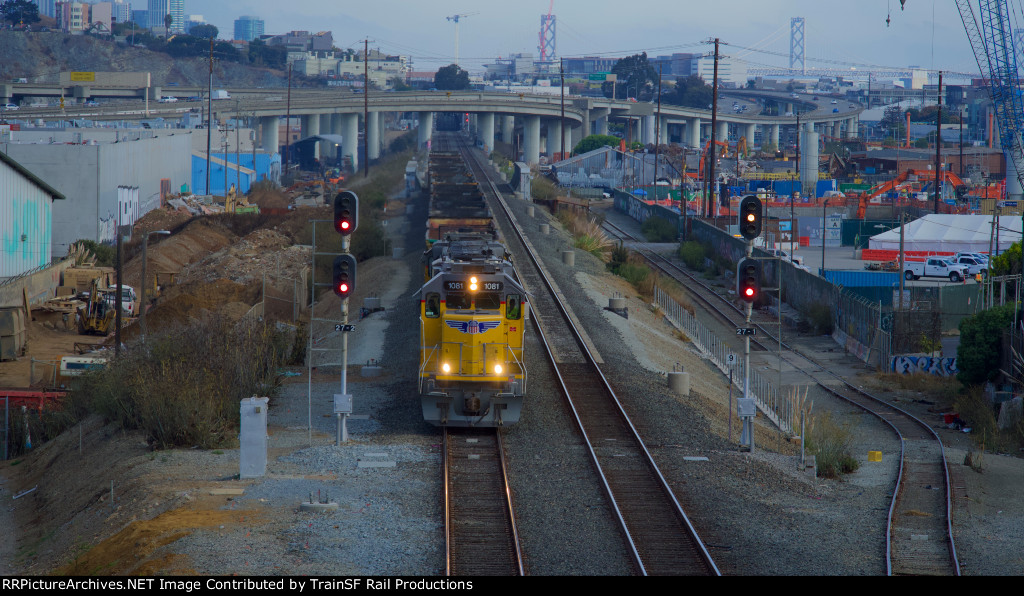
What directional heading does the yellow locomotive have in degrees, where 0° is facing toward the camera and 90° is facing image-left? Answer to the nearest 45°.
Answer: approximately 0°

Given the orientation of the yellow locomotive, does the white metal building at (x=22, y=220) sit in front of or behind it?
behind

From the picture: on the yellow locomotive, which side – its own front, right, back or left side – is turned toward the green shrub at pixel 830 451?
left

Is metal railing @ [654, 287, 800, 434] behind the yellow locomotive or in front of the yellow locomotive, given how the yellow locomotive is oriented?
behind

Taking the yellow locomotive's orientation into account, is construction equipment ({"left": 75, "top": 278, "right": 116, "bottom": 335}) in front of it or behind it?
behind
